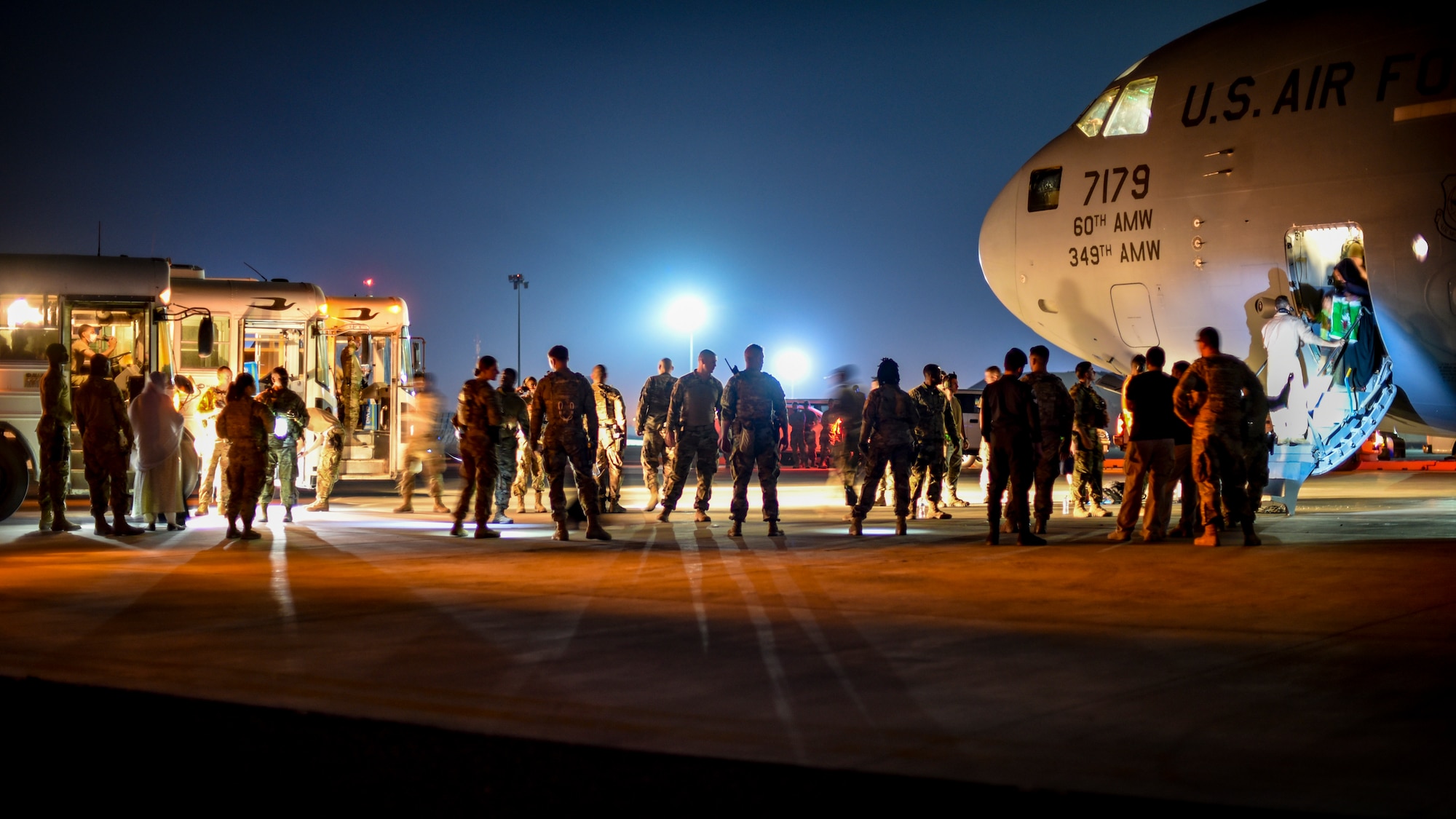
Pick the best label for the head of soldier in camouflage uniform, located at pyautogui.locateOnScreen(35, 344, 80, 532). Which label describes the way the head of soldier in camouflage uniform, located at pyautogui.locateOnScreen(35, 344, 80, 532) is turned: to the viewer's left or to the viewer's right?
to the viewer's right

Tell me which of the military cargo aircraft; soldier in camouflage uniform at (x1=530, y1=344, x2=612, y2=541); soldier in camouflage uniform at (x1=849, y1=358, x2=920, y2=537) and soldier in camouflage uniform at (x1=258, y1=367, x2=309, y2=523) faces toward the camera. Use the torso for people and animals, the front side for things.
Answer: soldier in camouflage uniform at (x1=258, y1=367, x2=309, y2=523)

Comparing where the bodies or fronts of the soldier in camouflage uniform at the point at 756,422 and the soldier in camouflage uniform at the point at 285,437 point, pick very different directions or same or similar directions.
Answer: very different directions

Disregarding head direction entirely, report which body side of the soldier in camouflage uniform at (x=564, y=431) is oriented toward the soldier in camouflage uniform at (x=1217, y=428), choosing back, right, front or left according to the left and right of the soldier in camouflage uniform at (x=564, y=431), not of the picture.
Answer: right

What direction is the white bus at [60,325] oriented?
to the viewer's right

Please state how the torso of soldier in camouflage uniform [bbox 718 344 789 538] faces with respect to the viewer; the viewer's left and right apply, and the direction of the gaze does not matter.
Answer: facing away from the viewer

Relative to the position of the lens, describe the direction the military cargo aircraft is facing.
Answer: facing to the left of the viewer

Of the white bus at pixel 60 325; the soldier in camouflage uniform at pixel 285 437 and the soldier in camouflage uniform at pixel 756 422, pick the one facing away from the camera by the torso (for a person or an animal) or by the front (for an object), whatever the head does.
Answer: the soldier in camouflage uniform at pixel 756 422

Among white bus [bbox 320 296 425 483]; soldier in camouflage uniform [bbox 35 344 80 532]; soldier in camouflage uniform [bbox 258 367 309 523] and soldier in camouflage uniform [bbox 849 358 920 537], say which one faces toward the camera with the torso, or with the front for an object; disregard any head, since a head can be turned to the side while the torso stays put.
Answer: soldier in camouflage uniform [bbox 258 367 309 523]

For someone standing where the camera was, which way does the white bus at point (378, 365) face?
facing to the right of the viewer

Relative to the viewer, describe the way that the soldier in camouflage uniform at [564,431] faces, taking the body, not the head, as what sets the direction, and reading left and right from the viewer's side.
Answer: facing away from the viewer

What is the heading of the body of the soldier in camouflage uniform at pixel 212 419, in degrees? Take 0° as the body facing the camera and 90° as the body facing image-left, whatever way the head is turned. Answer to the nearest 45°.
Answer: approximately 315°

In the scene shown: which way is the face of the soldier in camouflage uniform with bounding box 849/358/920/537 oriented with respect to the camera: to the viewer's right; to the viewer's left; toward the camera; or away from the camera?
away from the camera

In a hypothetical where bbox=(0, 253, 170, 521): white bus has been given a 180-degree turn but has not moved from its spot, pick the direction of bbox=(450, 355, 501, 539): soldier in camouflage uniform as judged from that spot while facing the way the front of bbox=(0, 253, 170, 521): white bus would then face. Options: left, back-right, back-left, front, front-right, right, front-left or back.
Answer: back-left
